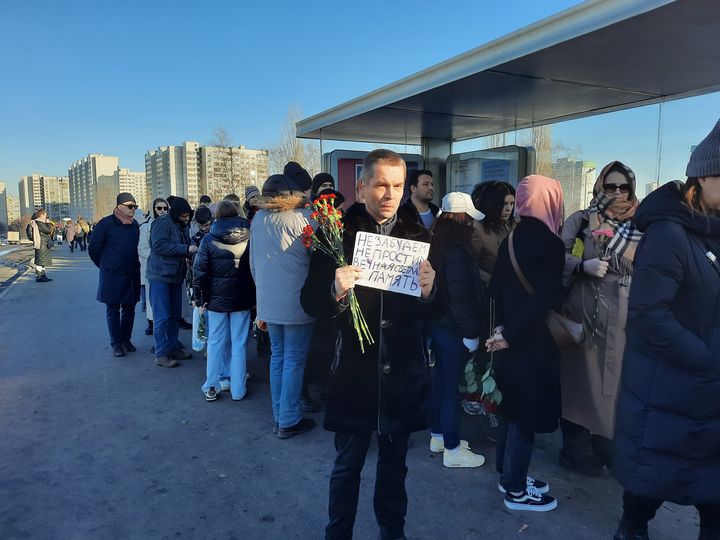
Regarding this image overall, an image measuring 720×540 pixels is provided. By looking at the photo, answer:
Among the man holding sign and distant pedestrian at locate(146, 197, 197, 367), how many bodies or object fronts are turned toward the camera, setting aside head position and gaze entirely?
1

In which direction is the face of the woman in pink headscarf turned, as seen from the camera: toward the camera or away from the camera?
away from the camera

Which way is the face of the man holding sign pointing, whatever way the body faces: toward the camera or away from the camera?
toward the camera

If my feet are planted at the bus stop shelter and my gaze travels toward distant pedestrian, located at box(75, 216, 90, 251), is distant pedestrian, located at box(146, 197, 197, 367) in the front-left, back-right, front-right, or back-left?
front-left

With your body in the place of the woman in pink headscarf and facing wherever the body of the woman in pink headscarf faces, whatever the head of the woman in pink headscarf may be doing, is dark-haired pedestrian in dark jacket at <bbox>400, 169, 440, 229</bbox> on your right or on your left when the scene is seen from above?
on your left

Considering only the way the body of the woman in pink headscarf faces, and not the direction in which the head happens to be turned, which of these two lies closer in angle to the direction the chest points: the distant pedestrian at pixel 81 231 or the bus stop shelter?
the bus stop shelter

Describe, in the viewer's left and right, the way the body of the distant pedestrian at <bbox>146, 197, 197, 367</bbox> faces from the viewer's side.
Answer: facing to the right of the viewer

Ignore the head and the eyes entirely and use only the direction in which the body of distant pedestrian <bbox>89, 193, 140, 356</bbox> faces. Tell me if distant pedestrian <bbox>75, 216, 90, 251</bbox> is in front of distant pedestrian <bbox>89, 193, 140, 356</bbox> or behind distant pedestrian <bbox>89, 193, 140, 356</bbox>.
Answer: behind

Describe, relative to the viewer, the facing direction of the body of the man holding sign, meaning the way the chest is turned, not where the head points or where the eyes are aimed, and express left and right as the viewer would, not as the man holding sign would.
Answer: facing the viewer

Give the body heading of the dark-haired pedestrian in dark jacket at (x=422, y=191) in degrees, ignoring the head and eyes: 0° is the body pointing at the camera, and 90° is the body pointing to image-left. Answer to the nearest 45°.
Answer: approximately 315°

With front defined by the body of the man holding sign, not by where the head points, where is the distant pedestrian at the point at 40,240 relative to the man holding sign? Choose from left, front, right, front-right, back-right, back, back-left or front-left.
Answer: back-right

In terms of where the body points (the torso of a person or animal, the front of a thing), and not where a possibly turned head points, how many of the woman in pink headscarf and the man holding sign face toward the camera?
1

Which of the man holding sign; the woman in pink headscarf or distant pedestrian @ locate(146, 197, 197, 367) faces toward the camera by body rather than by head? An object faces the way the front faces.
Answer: the man holding sign

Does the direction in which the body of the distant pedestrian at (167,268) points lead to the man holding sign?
no
